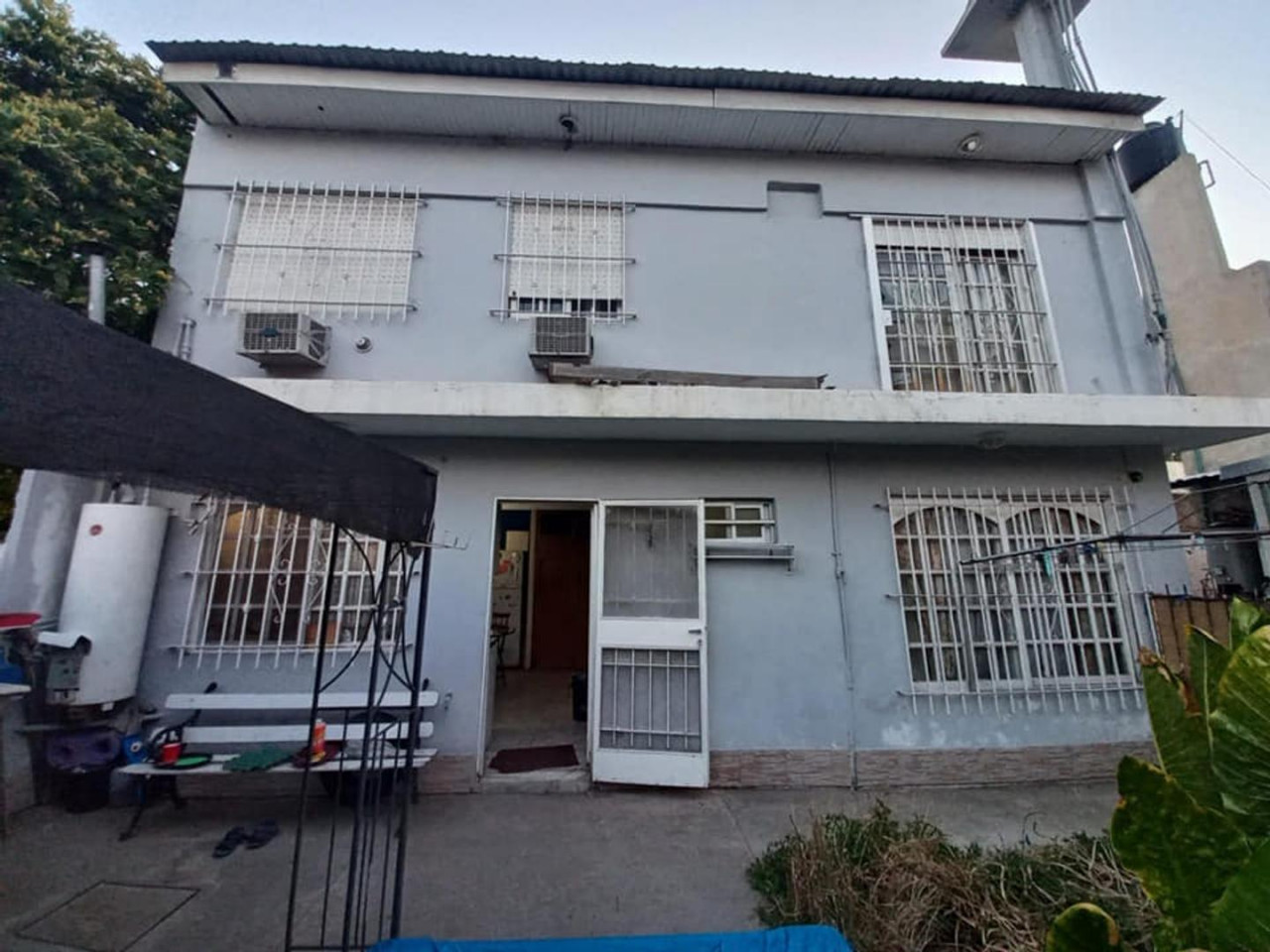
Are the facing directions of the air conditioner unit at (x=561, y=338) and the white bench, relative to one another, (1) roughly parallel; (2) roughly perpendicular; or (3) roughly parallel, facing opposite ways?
roughly parallel

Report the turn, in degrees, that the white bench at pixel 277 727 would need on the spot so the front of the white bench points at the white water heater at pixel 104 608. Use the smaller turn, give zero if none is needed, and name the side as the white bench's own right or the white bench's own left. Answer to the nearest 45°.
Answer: approximately 90° to the white bench's own right

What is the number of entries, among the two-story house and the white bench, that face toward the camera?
2

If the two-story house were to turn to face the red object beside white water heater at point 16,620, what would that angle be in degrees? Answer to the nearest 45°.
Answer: approximately 90° to its right

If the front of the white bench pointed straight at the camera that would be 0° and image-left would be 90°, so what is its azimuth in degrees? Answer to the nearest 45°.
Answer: approximately 0°

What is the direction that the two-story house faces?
toward the camera

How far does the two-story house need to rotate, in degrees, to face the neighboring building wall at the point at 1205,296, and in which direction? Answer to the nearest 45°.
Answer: approximately 90° to its left

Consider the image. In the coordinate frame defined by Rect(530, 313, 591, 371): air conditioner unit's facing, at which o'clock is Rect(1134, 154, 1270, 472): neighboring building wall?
The neighboring building wall is roughly at 9 o'clock from the air conditioner unit.

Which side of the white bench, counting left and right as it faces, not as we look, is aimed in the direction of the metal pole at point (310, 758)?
front

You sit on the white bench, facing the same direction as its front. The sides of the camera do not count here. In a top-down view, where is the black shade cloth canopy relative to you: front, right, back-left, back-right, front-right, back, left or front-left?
front

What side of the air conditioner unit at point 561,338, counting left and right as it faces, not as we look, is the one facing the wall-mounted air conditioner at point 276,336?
right

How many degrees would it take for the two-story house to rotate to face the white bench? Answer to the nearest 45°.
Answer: approximately 90° to its right
